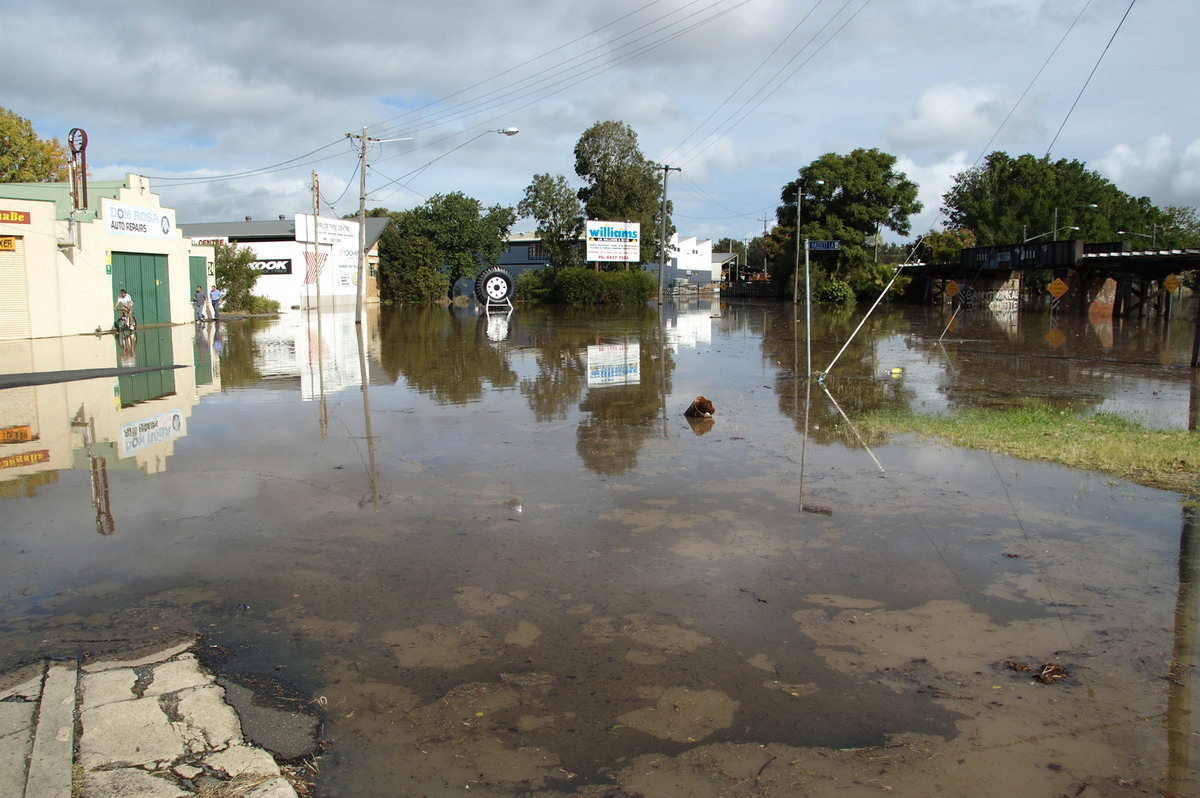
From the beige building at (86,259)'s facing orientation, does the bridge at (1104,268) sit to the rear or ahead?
ahead

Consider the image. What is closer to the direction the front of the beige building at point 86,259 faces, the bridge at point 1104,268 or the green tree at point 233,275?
the bridge

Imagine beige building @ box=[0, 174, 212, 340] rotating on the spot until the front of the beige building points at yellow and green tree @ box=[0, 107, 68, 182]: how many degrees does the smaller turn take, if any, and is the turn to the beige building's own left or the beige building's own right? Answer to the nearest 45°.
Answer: approximately 135° to the beige building's own left

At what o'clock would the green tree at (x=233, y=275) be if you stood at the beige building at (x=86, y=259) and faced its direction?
The green tree is roughly at 8 o'clock from the beige building.

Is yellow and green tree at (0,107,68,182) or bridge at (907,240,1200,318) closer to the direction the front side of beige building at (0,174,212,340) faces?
the bridge
